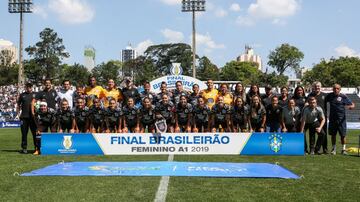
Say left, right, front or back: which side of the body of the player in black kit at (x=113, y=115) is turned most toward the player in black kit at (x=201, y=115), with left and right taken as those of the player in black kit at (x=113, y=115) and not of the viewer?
left

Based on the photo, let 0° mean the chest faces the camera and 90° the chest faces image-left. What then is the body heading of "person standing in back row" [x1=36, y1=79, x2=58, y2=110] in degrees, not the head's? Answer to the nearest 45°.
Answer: approximately 0°

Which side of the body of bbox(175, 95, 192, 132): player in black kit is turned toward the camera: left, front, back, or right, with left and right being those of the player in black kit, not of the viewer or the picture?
front

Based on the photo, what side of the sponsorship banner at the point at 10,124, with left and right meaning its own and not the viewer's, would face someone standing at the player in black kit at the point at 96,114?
front

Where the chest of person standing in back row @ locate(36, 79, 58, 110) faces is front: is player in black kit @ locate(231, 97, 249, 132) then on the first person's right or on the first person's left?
on the first person's left

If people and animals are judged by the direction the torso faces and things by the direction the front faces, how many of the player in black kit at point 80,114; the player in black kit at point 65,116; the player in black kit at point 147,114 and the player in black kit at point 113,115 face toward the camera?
4

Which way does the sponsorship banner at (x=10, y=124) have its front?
toward the camera

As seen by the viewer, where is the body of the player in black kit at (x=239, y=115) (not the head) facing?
toward the camera

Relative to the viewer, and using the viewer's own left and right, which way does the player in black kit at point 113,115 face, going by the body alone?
facing the viewer

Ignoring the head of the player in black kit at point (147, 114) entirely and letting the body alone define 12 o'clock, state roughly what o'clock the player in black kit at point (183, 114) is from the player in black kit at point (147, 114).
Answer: the player in black kit at point (183, 114) is roughly at 9 o'clock from the player in black kit at point (147, 114).

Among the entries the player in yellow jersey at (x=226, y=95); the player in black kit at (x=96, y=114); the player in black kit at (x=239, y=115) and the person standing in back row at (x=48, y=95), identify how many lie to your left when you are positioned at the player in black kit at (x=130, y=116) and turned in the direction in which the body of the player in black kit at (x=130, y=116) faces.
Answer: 2

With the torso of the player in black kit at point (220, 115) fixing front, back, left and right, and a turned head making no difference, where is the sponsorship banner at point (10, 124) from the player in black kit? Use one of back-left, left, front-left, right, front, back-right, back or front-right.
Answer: back-right

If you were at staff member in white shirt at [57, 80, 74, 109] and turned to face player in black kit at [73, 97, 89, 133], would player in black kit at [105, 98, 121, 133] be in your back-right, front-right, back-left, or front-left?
front-left

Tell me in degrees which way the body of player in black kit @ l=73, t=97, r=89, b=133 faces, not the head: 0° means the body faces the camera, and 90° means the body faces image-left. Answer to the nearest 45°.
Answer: approximately 0°
